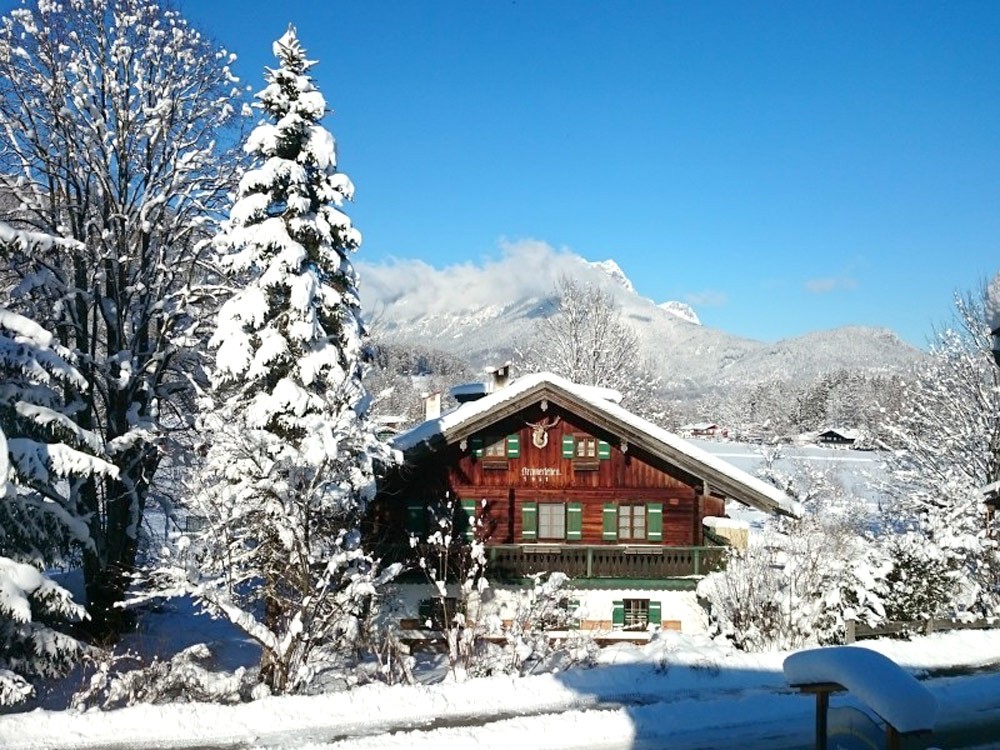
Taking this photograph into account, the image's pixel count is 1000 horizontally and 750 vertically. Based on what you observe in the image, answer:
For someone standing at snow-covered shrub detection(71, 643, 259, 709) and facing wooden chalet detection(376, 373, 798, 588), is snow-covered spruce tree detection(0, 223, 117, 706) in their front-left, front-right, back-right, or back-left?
back-left

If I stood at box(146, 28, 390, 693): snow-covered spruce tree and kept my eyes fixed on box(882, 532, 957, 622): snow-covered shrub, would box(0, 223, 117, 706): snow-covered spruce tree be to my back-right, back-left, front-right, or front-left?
back-right

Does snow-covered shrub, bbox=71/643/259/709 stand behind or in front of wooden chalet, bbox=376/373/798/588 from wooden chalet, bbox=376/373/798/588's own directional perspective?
in front

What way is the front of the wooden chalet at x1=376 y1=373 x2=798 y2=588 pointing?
toward the camera

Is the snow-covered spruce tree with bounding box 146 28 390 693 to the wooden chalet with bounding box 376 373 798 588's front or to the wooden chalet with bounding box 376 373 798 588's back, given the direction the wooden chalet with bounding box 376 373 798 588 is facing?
to the front

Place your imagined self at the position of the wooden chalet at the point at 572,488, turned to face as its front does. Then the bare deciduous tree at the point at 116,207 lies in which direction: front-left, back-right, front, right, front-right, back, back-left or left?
front-right
